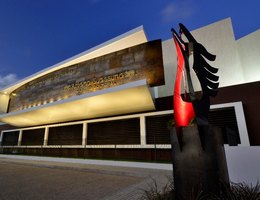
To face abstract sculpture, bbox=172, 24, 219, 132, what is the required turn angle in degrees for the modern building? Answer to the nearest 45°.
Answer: approximately 45° to its left

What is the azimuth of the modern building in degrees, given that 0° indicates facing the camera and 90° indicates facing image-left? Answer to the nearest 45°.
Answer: approximately 45°

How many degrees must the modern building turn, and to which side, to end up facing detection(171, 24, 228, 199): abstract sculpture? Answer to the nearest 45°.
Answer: approximately 45° to its left
